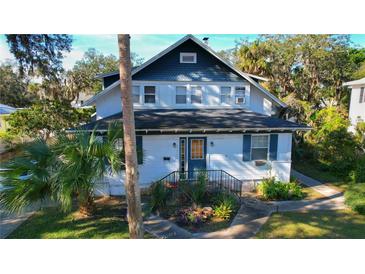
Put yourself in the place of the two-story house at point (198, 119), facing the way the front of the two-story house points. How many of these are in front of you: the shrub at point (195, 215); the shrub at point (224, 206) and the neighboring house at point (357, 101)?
2

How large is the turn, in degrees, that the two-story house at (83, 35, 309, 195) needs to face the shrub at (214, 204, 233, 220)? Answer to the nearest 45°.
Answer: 0° — it already faces it

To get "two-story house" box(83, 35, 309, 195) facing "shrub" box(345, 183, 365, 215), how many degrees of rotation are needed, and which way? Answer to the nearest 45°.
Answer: approximately 45° to its left

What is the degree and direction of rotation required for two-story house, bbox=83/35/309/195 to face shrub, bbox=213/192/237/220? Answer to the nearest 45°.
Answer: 0° — it already faces it

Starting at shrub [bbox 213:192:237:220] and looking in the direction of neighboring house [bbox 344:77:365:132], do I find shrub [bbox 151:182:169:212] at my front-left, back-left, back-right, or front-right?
back-left

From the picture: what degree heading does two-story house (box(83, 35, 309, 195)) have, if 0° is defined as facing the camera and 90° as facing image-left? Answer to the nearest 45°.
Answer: approximately 0°

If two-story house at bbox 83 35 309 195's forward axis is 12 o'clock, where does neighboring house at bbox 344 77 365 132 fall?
The neighboring house is roughly at 8 o'clock from the two-story house.

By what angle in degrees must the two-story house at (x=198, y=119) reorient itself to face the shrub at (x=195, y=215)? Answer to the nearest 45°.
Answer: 0° — it already faces it

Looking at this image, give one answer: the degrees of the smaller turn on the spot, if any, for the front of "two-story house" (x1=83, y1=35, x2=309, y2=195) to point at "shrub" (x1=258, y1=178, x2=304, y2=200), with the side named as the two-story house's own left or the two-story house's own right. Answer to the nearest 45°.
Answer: approximately 45° to the two-story house's own left
